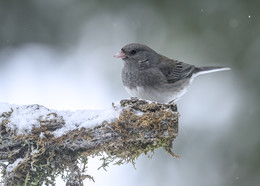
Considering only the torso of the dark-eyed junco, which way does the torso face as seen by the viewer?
to the viewer's left
